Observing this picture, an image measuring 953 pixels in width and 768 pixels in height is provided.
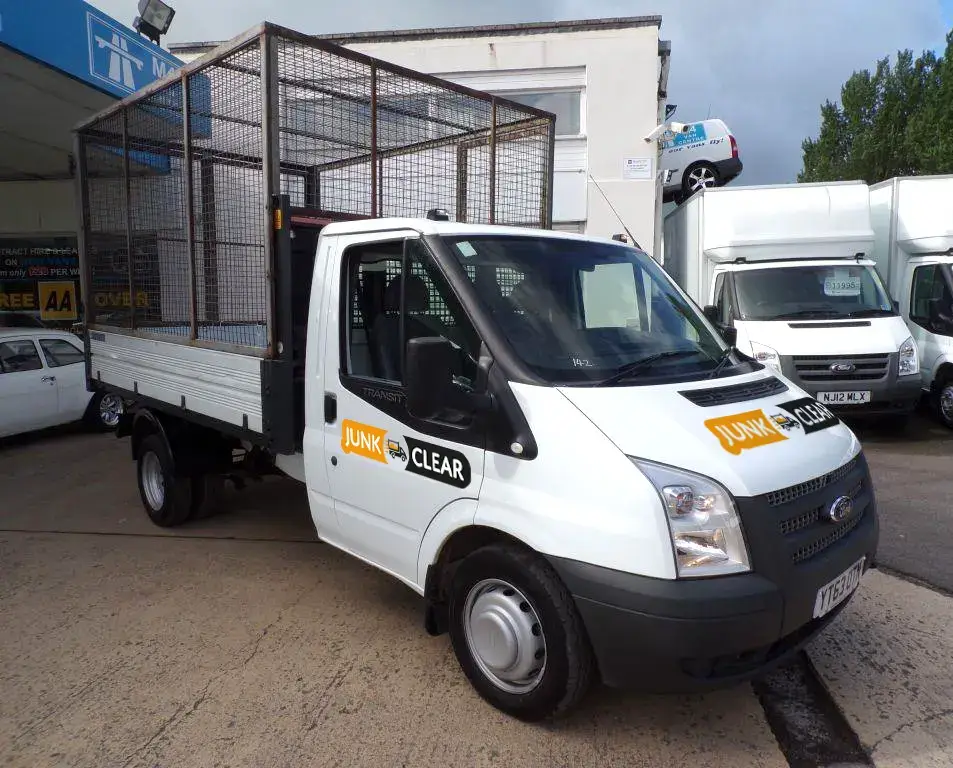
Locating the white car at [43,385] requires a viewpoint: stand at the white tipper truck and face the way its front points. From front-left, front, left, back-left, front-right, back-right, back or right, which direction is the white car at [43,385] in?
back

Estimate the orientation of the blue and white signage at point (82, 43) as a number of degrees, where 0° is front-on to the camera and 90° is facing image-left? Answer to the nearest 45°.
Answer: approximately 315°

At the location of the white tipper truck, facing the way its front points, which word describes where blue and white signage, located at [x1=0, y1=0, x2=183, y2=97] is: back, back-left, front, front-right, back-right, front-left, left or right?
back

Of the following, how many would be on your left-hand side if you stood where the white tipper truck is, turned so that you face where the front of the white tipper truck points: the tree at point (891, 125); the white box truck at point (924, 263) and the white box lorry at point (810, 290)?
3

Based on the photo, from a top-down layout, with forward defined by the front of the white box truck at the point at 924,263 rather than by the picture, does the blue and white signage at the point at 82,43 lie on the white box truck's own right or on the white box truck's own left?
on the white box truck's own right

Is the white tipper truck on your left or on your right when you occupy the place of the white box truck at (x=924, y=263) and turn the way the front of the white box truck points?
on your right

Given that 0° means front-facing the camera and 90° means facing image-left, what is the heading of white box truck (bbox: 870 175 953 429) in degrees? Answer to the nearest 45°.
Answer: approximately 315°

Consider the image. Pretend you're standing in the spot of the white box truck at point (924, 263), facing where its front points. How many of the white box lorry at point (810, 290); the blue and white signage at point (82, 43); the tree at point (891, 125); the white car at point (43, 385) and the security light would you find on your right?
4

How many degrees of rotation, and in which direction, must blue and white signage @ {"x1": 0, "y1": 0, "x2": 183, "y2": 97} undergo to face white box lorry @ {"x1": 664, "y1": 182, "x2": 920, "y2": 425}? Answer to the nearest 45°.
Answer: approximately 45° to its left

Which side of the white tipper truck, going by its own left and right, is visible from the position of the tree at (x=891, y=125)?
left

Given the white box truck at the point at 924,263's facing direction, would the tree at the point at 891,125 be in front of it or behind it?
behind
